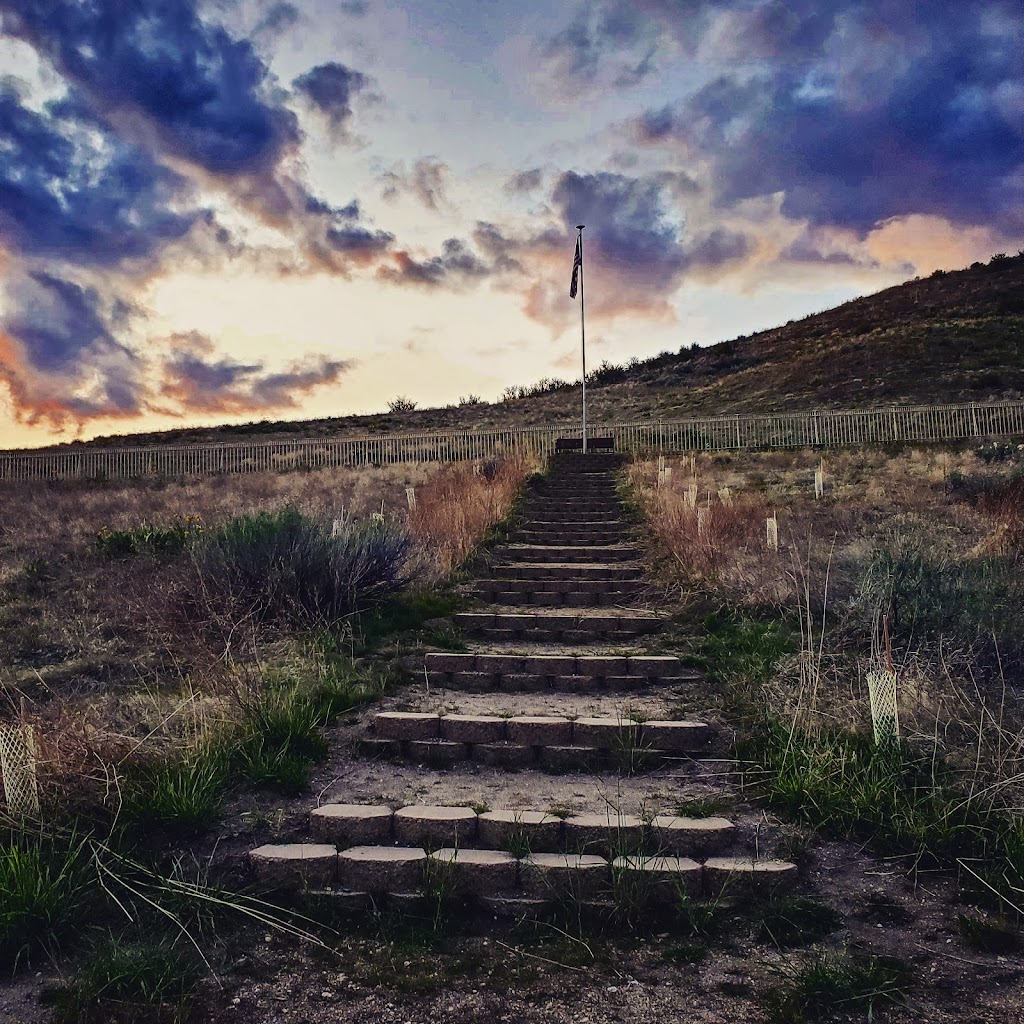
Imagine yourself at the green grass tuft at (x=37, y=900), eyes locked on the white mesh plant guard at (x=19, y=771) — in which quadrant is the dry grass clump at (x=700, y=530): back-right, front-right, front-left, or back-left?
front-right

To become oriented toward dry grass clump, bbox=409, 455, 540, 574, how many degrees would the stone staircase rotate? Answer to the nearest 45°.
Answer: approximately 180°

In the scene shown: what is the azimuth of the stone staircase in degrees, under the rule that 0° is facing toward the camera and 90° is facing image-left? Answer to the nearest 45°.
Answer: approximately 0°

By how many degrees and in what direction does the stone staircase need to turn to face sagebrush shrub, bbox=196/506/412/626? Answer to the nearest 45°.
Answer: approximately 135° to its right

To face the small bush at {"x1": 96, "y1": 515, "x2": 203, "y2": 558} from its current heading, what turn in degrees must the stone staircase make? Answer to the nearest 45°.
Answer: approximately 135° to its right

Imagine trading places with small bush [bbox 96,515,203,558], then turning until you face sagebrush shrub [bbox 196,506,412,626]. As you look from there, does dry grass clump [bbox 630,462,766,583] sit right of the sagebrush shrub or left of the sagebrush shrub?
left

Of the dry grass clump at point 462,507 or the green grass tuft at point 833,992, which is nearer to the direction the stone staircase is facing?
the green grass tuft

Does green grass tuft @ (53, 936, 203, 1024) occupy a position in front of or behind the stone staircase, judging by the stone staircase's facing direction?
in front

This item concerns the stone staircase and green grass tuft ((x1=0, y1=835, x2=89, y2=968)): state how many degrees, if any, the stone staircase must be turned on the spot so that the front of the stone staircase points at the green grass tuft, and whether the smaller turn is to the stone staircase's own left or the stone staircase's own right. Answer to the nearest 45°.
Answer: approximately 45° to the stone staircase's own right

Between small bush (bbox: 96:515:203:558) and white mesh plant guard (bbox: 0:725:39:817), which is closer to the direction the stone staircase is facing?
the white mesh plant guard

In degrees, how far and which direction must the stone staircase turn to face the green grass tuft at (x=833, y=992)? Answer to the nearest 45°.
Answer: approximately 45° to its left

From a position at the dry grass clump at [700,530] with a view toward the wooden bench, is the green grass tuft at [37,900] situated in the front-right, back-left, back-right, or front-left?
back-left

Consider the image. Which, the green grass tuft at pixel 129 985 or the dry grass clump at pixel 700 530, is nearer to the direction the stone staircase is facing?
the green grass tuft

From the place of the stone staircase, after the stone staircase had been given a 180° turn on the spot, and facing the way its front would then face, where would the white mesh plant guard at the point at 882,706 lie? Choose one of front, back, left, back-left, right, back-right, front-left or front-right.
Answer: right

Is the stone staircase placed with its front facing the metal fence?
no

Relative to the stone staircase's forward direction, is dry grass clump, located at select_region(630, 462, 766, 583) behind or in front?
behind
